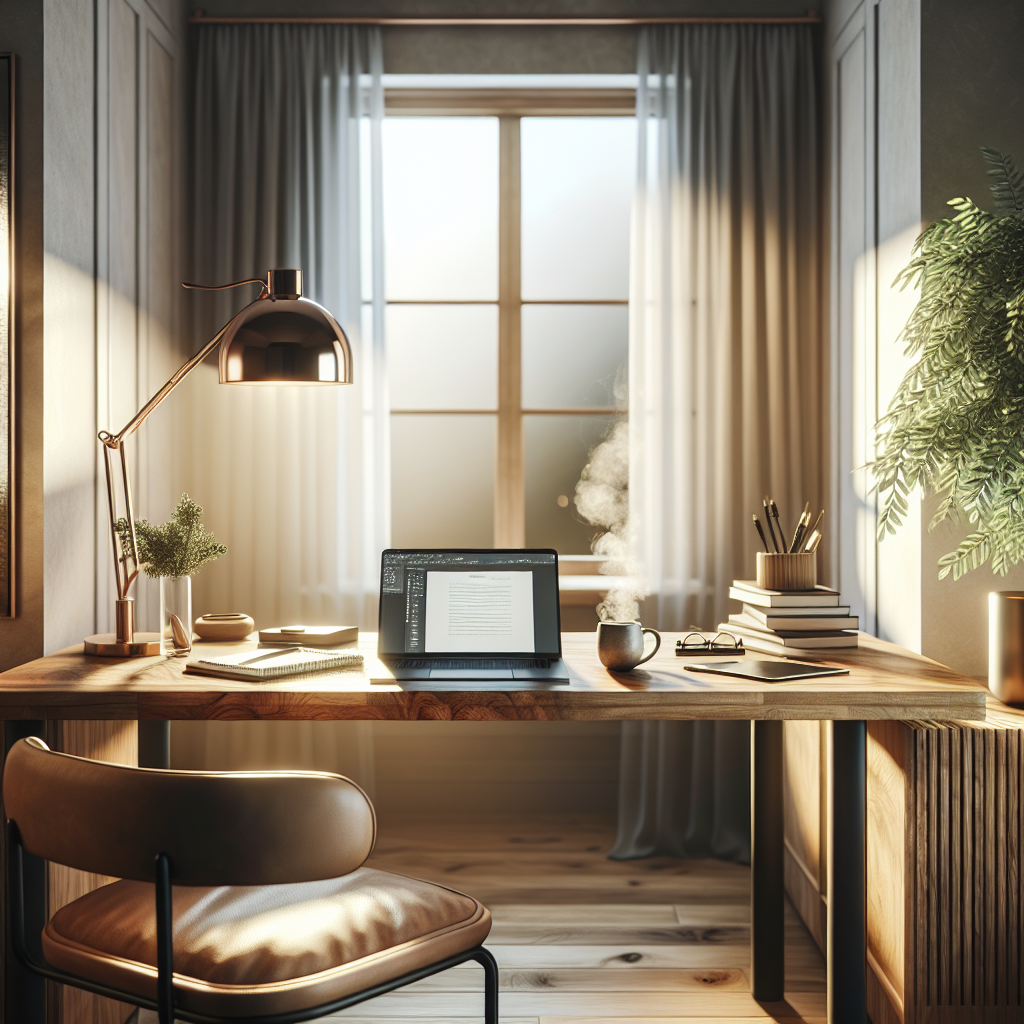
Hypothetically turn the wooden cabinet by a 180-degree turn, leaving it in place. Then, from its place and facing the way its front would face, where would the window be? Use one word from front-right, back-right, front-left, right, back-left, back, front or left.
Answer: front-left

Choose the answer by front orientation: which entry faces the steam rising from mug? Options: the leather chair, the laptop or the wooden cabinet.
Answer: the leather chair

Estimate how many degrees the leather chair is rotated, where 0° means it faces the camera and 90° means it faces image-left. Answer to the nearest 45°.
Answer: approximately 225°

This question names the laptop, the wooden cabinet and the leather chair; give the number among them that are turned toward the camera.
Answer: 2

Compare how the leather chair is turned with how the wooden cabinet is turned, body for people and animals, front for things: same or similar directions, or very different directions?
very different directions

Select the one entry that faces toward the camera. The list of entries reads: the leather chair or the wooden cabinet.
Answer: the wooden cabinet

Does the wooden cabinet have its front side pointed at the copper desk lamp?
no

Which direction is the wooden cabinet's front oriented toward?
toward the camera

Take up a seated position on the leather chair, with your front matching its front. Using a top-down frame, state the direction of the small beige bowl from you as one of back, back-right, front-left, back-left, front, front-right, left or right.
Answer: front-left

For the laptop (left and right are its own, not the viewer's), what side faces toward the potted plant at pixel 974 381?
left

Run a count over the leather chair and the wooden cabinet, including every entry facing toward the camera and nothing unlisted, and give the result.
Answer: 1

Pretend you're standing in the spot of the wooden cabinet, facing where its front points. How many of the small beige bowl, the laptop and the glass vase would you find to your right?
3

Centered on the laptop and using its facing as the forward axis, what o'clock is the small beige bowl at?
The small beige bowl is roughly at 4 o'clock from the laptop.

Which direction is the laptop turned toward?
toward the camera

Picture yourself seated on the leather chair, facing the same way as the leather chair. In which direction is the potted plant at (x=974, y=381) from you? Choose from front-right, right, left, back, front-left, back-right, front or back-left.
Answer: front-right

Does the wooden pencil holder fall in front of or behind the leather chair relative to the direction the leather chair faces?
in front

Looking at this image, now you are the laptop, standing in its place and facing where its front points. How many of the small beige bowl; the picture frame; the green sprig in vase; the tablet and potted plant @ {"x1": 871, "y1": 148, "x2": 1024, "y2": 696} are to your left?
2

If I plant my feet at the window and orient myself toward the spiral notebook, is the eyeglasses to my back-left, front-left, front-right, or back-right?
front-left
